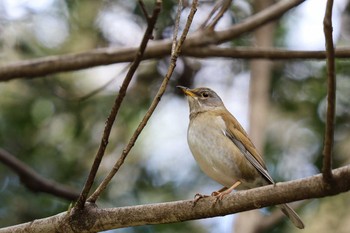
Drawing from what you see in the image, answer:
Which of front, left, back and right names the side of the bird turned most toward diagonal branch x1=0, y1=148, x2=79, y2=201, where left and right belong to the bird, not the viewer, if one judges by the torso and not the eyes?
front

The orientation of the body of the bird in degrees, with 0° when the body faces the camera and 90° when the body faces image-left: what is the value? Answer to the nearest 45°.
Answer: approximately 90°

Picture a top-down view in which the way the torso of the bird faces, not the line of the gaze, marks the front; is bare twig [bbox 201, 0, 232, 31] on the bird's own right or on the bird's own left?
on the bird's own right

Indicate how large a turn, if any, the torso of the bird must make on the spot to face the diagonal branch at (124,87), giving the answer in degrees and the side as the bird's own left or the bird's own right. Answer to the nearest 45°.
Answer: approximately 45° to the bird's own right
